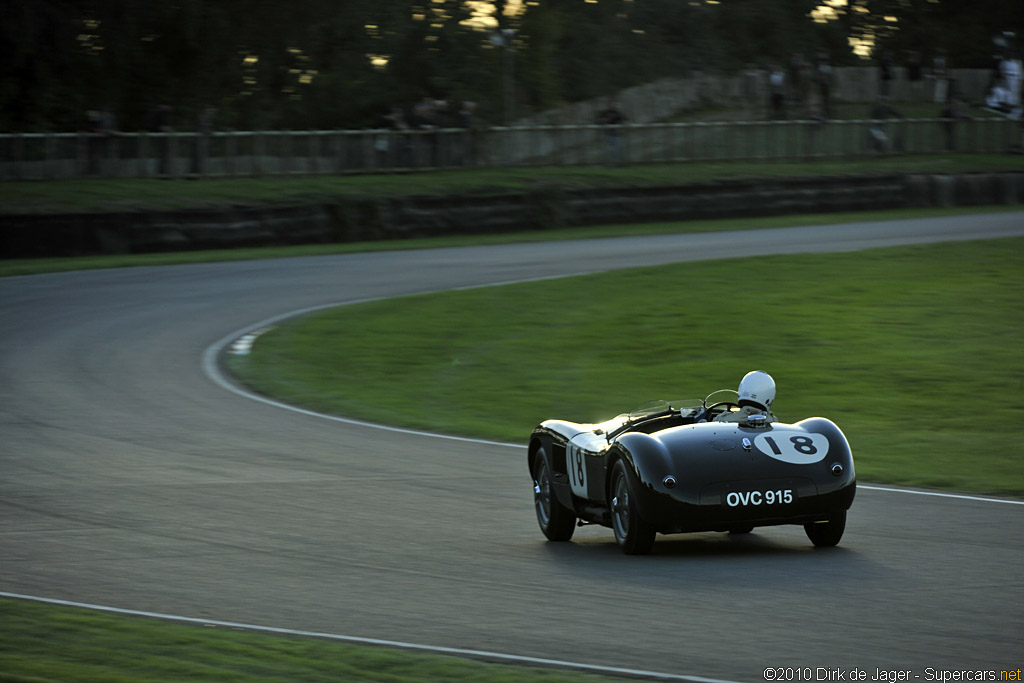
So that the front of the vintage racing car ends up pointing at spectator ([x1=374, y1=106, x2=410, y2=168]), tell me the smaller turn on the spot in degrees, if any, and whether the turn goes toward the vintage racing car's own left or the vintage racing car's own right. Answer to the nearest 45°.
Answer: approximately 45° to the vintage racing car's own right

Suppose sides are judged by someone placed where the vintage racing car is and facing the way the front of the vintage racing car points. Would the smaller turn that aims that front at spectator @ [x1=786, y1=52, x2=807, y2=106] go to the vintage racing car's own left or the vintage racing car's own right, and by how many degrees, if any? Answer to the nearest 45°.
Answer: approximately 45° to the vintage racing car's own right

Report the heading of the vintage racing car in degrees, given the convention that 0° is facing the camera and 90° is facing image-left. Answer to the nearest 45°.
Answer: approximately 135°

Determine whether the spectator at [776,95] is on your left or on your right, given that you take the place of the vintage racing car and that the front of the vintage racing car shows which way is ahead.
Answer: on your right

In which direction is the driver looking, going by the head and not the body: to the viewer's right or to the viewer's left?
to the viewer's left
